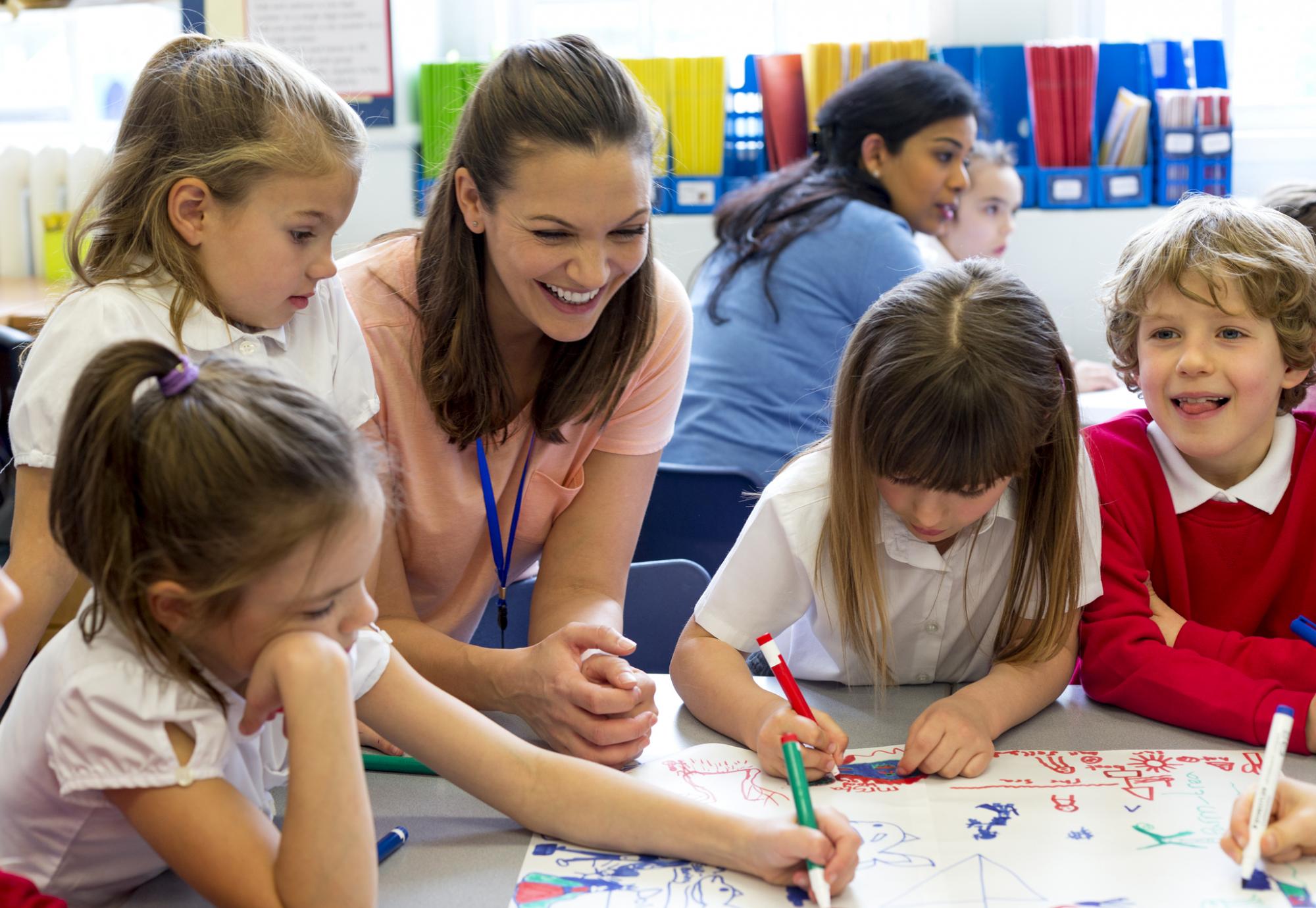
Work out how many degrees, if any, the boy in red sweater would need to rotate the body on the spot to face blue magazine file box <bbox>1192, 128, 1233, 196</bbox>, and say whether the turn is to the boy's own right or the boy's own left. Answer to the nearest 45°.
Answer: approximately 180°

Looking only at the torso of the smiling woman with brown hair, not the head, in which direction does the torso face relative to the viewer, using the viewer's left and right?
facing the viewer and to the right of the viewer

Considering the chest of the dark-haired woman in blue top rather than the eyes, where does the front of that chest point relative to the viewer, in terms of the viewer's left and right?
facing away from the viewer and to the right of the viewer

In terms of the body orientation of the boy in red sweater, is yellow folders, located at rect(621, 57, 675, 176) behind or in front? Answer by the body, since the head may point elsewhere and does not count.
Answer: behind

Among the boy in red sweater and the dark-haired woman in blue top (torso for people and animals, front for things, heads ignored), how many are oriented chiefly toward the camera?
1

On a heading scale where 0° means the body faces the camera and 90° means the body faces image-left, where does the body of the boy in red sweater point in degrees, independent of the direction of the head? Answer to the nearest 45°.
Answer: approximately 0°

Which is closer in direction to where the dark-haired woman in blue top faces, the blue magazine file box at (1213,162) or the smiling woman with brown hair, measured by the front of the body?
the blue magazine file box

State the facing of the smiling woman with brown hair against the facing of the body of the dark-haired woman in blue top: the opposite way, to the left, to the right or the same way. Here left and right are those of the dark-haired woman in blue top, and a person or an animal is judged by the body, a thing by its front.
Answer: to the right
